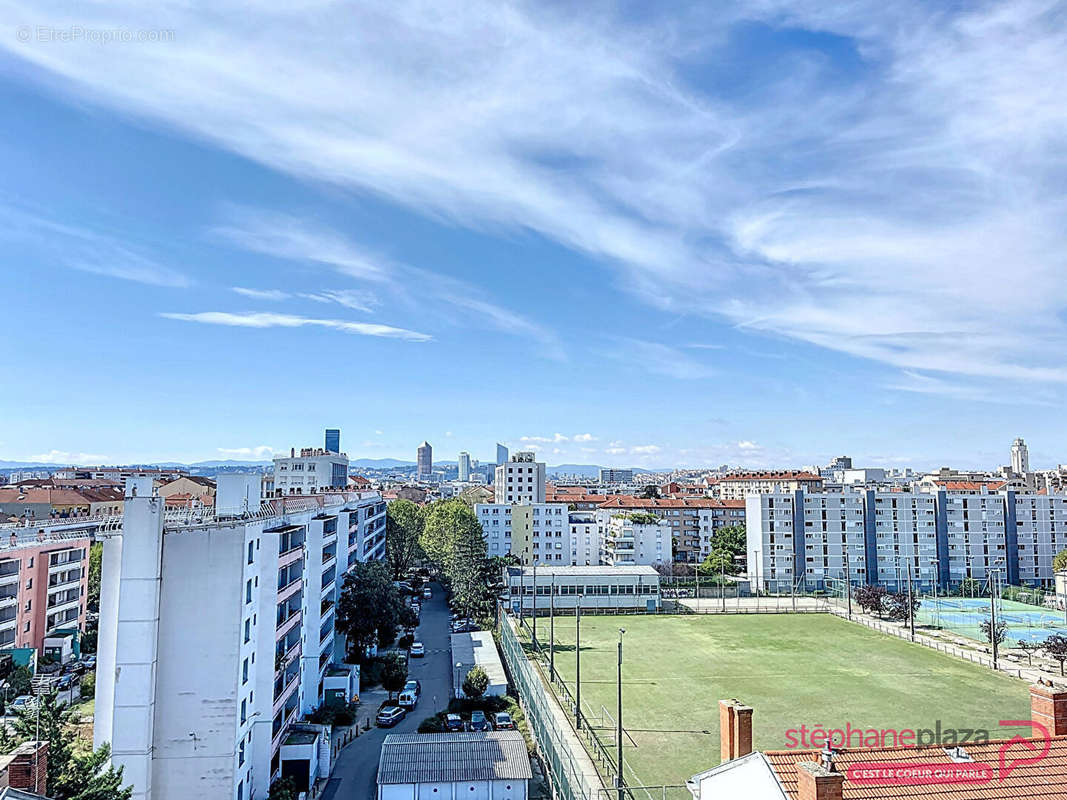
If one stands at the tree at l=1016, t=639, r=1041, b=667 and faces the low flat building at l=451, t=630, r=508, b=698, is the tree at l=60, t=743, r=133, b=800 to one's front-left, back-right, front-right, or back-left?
front-left

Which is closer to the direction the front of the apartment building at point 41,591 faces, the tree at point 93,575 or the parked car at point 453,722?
the parked car

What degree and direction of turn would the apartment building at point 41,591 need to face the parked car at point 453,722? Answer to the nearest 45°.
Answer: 0° — it already faces it

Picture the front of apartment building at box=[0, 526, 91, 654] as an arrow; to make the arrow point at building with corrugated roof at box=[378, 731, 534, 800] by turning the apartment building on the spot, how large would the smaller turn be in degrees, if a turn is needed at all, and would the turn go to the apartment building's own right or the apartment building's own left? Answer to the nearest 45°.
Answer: approximately 45° to the apartment building's own right

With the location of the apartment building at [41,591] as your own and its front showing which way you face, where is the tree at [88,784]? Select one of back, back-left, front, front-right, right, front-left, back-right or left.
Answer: front-right

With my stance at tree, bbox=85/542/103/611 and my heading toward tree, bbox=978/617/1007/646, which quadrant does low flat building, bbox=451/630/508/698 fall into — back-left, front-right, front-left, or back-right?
front-right

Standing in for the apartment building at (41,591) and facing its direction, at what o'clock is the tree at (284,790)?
The tree is roughly at 1 o'clock from the apartment building.

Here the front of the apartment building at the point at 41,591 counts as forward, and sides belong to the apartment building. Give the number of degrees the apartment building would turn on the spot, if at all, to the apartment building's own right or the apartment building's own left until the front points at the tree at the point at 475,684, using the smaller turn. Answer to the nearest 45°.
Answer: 0° — it already faces it

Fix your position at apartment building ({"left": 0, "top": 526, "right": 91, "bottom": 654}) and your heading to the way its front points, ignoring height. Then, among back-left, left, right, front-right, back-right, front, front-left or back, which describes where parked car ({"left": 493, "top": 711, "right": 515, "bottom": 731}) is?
front

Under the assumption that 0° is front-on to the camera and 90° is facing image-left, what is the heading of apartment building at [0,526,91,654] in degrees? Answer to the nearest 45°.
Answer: approximately 315°

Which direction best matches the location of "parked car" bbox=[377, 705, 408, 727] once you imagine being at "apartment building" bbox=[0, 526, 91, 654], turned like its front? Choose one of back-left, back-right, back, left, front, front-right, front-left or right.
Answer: front

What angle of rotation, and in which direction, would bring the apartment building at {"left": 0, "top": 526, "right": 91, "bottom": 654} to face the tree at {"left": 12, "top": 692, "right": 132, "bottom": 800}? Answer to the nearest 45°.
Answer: approximately 45° to its right

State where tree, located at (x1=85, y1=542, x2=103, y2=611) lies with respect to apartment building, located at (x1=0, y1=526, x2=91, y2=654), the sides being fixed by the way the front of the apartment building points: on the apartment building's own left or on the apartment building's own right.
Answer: on the apartment building's own left

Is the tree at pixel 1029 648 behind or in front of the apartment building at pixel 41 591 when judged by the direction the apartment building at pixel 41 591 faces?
in front
